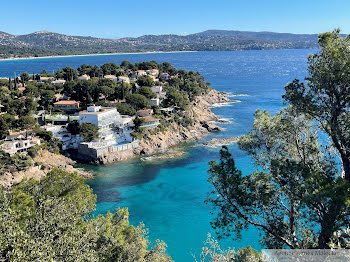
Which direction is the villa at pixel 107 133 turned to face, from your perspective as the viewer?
facing the viewer and to the right of the viewer

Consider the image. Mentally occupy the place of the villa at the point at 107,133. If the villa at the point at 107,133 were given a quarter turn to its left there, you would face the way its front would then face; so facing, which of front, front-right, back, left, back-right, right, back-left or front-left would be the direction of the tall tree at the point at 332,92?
back-right

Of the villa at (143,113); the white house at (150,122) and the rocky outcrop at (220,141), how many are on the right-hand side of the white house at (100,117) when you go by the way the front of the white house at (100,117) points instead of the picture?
0

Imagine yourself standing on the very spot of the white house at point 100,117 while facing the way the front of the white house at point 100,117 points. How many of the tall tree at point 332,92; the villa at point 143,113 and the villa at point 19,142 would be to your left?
1

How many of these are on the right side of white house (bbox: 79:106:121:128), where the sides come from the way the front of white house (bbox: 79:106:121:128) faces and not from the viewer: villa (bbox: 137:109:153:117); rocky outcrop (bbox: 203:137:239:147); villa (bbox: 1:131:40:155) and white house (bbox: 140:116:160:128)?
1

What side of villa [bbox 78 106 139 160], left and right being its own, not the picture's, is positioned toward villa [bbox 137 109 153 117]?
left

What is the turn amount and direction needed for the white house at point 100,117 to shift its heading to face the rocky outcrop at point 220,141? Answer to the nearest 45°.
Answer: approximately 45° to its left

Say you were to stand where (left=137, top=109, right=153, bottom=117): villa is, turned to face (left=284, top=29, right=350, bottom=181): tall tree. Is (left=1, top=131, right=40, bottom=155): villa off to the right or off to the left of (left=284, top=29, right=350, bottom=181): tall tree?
right

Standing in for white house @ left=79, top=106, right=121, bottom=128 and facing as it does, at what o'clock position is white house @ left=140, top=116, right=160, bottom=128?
white house @ left=140, top=116, right=160, bottom=128 is roughly at 10 o'clock from white house @ left=79, top=106, right=121, bottom=128.
